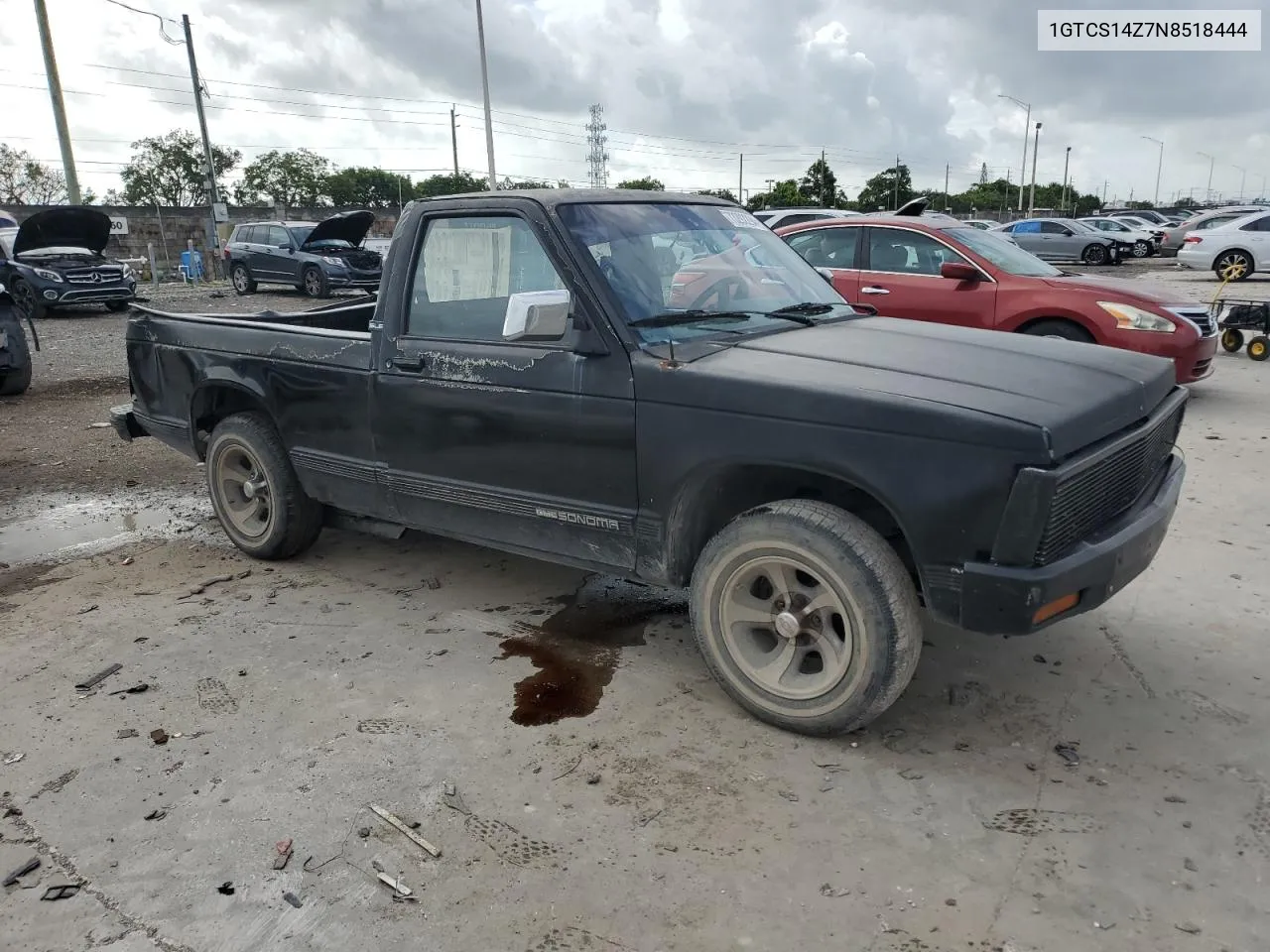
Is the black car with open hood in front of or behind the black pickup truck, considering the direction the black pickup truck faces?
behind

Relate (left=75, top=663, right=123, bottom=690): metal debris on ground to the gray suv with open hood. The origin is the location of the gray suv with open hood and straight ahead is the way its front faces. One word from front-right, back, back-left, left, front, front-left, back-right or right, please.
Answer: front-right

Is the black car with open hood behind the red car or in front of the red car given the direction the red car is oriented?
behind

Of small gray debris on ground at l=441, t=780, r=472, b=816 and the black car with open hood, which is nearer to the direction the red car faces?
the small gray debris on ground

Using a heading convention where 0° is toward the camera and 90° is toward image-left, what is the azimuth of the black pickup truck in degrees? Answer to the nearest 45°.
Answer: approximately 315°

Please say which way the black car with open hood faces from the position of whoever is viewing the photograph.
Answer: facing the viewer and to the right of the viewer

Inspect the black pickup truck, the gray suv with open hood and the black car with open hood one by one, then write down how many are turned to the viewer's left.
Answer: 0

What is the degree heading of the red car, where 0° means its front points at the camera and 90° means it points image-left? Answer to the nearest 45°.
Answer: approximately 315°

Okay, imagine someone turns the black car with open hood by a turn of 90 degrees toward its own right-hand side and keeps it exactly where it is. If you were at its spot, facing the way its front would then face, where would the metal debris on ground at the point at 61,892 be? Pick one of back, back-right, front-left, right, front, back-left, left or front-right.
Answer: front-left

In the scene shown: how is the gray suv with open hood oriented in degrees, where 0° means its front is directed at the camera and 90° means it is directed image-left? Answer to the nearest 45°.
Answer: approximately 315°

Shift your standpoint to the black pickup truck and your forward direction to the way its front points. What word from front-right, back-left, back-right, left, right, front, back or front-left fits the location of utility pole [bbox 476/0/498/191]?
back-left

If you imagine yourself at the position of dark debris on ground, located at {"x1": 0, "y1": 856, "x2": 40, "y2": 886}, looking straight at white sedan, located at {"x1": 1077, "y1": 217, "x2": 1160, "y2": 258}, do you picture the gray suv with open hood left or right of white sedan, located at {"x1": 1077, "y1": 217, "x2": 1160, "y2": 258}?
left

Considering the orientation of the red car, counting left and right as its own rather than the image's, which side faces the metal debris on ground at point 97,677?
right
